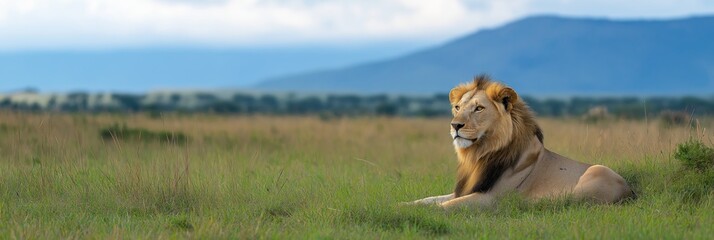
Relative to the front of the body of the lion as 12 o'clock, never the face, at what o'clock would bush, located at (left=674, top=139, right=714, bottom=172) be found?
The bush is roughly at 5 o'clock from the lion.

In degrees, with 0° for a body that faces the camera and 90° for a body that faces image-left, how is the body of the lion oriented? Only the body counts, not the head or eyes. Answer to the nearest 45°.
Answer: approximately 90°
